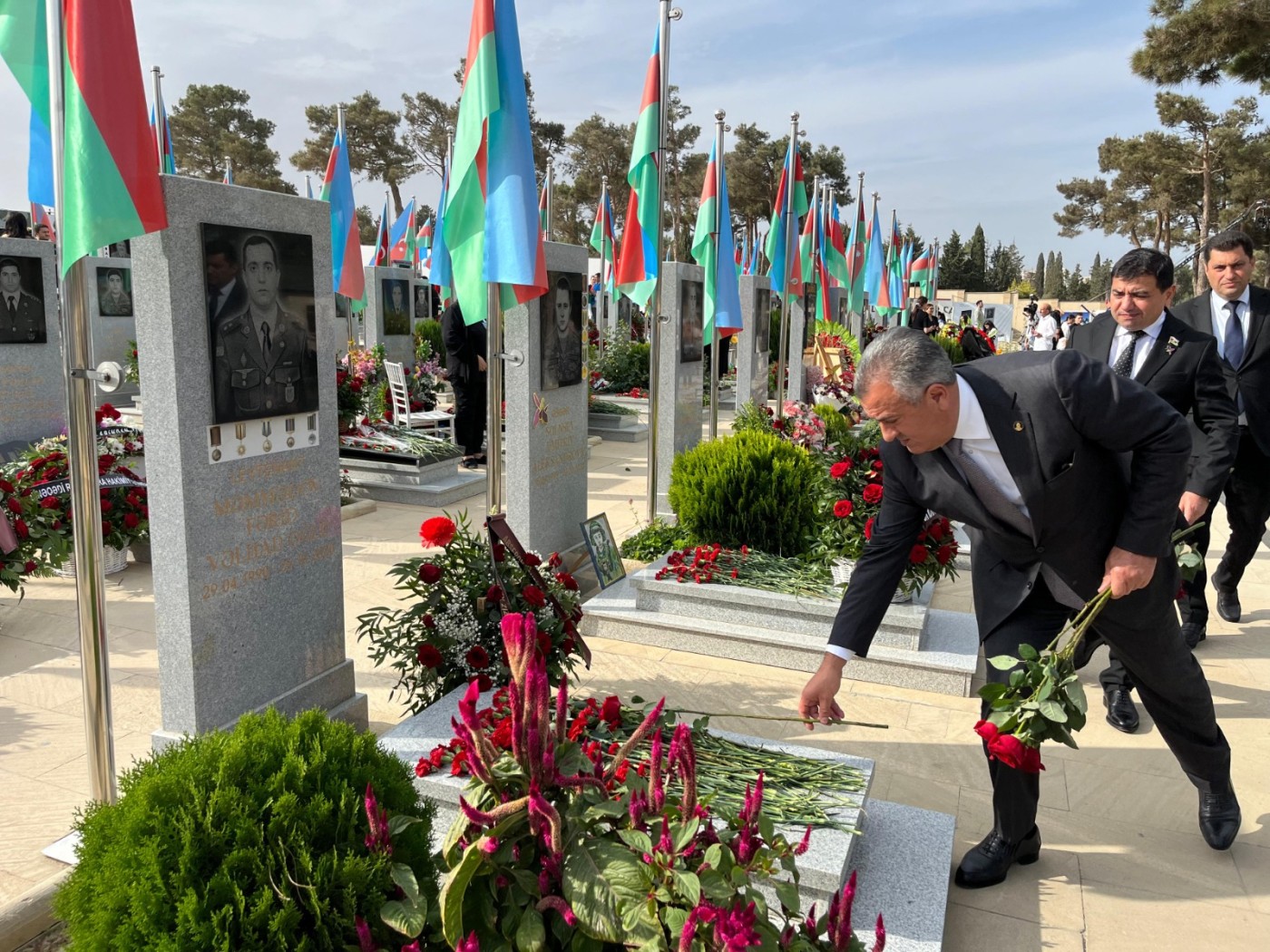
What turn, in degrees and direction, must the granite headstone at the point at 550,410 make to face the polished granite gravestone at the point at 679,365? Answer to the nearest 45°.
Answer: approximately 90° to its left

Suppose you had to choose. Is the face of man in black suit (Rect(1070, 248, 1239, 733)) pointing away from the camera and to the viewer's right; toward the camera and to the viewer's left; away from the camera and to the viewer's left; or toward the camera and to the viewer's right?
toward the camera and to the viewer's left

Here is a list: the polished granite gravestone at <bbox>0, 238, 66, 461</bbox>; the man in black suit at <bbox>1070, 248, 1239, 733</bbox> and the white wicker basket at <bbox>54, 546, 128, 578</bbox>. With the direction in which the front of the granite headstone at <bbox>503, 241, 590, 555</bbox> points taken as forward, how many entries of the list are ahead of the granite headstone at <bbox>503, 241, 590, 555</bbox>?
1

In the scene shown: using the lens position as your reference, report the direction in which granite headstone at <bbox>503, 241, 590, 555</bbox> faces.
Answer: facing the viewer and to the right of the viewer

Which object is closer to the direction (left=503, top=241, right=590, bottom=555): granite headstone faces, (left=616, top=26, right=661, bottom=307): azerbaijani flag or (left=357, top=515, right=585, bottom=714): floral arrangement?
the floral arrangement

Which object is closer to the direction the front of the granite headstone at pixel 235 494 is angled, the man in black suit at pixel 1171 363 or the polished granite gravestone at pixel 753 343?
the man in black suit

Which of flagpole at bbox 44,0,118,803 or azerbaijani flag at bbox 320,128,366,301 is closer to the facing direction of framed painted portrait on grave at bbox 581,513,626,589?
the flagpole

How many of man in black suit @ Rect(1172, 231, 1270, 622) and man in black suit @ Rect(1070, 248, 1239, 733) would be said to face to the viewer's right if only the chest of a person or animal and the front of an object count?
0

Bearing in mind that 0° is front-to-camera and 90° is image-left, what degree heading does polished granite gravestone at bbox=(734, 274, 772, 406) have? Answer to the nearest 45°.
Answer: approximately 315°

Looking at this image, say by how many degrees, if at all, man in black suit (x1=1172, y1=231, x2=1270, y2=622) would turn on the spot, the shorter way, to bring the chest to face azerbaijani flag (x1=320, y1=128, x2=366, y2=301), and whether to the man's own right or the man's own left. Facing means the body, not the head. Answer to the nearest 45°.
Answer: approximately 90° to the man's own right

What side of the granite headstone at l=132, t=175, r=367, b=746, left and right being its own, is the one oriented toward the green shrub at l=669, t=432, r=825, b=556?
left

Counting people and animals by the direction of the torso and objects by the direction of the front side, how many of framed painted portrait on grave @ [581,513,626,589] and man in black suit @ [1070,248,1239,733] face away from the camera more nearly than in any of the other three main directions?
0

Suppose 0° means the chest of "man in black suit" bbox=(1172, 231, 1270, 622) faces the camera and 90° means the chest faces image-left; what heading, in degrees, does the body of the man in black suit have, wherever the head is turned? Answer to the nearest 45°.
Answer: approximately 0°

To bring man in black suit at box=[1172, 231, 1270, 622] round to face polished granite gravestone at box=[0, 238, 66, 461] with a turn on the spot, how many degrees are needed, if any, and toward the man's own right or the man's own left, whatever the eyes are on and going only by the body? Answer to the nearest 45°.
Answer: approximately 90° to the man's own right

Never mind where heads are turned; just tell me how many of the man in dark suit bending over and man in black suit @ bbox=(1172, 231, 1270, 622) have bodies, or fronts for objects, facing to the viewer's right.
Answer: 0
